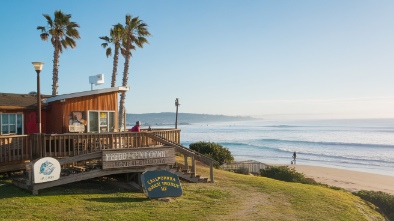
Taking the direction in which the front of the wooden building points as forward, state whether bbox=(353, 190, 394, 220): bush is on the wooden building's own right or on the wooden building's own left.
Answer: on the wooden building's own left

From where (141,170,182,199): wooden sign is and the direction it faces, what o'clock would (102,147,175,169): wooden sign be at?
(102,147,175,169): wooden sign is roughly at 5 o'clock from (141,170,182,199): wooden sign.

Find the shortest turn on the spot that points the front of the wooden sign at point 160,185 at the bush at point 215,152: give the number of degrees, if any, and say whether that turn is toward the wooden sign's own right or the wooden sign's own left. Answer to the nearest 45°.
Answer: approximately 180°

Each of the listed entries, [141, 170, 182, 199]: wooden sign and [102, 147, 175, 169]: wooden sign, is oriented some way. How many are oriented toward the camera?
2

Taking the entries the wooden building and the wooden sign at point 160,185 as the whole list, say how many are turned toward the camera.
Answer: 2

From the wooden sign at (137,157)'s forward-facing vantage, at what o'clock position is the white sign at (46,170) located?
the white sign at (46,170) is roughly at 2 o'clock from the wooden sign at (137,157).

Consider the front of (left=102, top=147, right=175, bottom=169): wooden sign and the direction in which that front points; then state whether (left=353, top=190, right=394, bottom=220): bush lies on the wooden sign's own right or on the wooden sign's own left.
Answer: on the wooden sign's own left

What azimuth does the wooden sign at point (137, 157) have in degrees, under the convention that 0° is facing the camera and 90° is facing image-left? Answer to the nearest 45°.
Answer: approximately 0°

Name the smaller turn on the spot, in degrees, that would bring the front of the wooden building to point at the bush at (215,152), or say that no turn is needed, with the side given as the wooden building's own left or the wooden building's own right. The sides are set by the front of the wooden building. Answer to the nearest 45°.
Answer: approximately 135° to the wooden building's own left

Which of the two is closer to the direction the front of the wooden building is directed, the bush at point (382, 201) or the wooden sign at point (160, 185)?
the wooden sign

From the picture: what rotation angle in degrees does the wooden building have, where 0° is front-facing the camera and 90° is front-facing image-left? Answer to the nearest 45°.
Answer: approximately 0°
